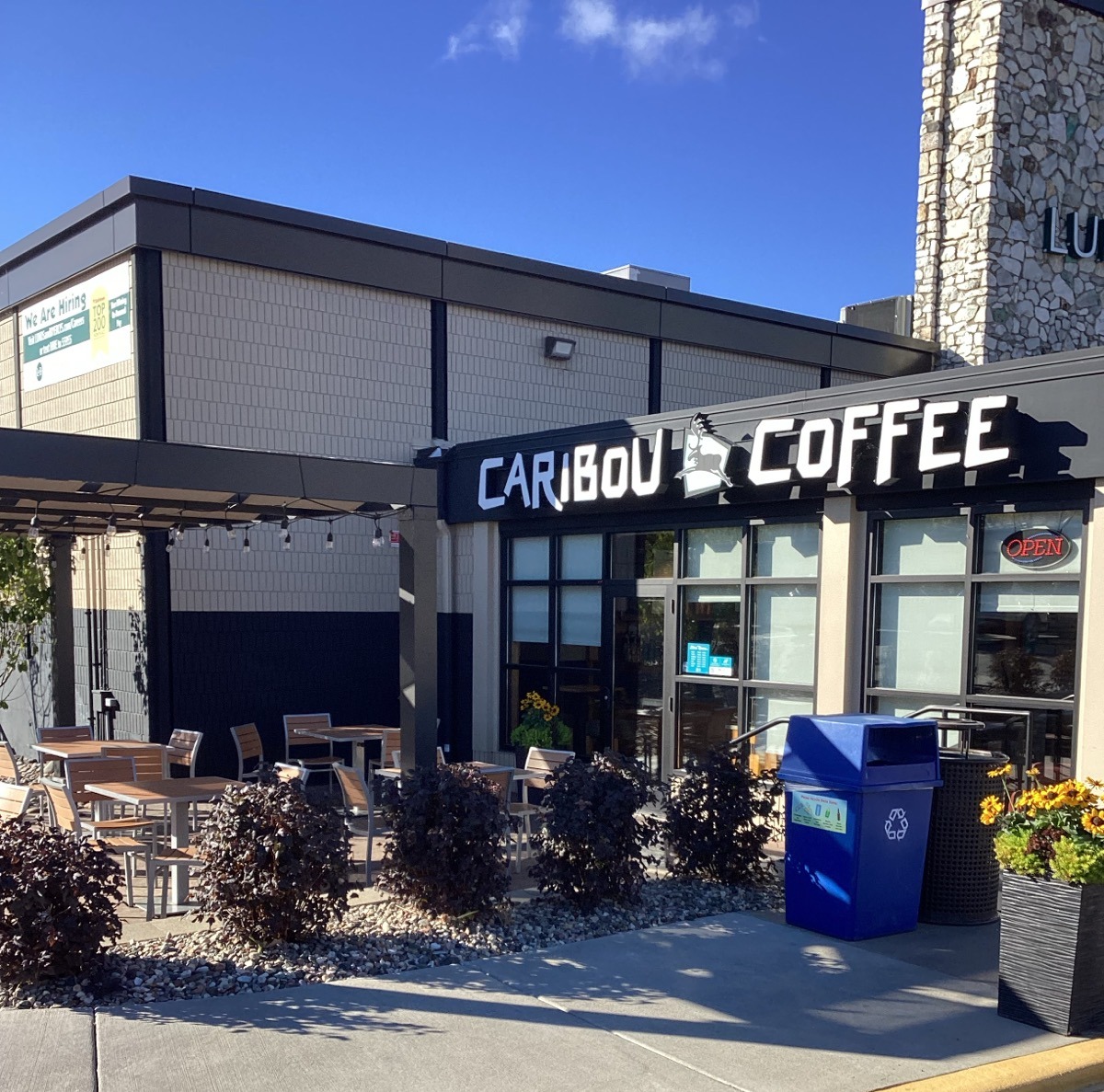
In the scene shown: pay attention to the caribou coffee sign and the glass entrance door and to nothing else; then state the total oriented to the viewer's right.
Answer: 0

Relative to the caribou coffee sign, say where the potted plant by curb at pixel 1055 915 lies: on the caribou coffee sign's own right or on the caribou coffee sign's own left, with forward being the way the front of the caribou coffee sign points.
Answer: on the caribou coffee sign's own left

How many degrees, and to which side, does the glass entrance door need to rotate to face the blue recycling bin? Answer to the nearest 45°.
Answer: approximately 45° to its left

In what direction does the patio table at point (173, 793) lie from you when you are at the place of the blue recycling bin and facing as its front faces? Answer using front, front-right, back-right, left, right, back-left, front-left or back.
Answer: back-right

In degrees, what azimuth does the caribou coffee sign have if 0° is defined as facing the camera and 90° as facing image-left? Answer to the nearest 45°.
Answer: approximately 45°

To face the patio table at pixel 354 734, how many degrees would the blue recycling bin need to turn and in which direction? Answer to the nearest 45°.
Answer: approximately 180°

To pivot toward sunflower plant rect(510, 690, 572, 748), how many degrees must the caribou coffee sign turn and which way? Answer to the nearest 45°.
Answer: approximately 90° to its right

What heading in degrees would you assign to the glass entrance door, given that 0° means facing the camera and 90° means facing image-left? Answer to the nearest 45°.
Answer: approximately 45°

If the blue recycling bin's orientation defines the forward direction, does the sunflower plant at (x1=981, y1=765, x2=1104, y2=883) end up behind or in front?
in front

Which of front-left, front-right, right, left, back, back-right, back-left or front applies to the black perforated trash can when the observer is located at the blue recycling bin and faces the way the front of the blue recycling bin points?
left

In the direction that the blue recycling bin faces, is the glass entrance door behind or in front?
behind

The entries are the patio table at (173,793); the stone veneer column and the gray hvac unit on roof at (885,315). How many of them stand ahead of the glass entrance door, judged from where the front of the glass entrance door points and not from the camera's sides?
1

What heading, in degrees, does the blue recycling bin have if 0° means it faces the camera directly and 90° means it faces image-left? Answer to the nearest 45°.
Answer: approximately 315°
